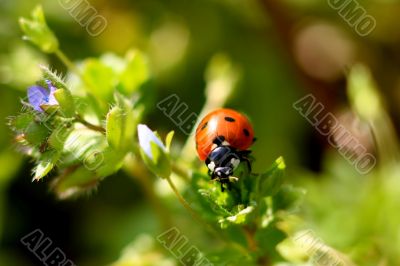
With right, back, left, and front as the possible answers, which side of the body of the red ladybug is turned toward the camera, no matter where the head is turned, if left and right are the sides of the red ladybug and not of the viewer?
front
